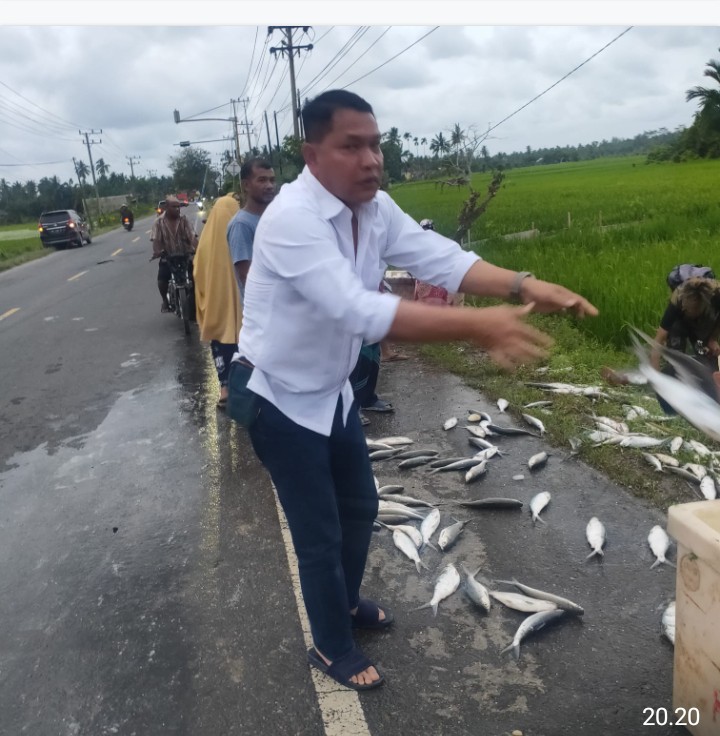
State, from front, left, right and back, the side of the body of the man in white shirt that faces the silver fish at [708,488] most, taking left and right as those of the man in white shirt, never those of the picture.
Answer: left

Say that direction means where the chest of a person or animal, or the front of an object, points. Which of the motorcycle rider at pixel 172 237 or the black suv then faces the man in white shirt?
the motorcycle rider

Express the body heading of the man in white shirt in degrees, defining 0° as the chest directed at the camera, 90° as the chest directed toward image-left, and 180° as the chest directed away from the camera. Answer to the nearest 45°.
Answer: approximately 315°

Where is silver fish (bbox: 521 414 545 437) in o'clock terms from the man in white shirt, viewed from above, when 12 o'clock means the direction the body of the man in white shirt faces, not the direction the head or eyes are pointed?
The silver fish is roughly at 8 o'clock from the man in white shirt.

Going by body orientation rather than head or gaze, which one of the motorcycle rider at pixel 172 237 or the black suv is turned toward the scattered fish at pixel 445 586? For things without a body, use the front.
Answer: the motorcycle rider
